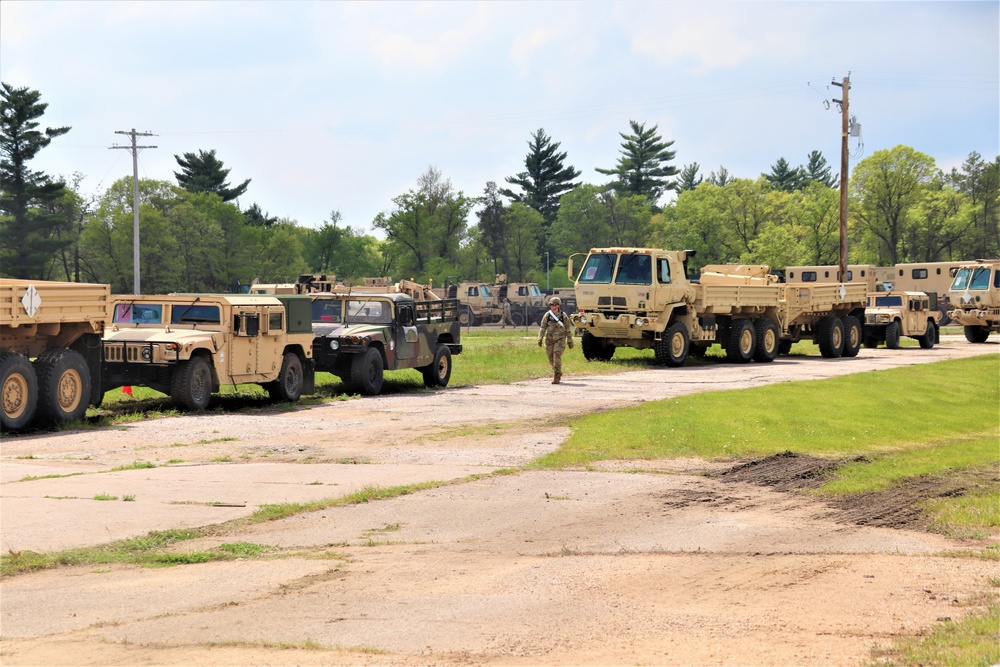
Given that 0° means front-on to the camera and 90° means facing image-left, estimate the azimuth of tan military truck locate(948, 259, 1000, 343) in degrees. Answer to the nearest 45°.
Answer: approximately 45°

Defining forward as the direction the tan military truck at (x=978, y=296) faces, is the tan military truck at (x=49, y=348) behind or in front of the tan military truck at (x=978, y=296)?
in front

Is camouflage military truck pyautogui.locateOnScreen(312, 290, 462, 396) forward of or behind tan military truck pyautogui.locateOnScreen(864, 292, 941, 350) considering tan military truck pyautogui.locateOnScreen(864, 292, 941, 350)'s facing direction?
forward

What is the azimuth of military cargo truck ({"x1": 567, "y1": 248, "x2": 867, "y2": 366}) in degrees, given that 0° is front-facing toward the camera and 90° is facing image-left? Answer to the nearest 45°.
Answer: approximately 45°

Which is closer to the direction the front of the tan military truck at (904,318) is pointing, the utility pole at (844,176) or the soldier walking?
the soldier walking

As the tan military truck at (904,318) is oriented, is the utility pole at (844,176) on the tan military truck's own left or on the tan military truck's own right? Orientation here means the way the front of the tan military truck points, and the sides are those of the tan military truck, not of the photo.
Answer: on the tan military truck's own right

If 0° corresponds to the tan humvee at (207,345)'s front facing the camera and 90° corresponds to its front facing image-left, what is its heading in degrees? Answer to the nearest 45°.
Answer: approximately 45°

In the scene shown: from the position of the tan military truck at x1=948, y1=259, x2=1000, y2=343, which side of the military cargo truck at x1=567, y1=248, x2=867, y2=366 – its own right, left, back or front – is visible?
back

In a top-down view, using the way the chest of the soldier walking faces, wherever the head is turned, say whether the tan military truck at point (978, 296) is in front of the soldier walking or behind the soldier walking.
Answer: behind
